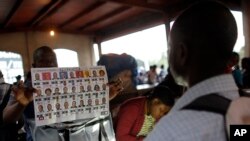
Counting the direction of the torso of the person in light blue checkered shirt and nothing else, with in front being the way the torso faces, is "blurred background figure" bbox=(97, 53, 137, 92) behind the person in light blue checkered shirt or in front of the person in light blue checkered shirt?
in front

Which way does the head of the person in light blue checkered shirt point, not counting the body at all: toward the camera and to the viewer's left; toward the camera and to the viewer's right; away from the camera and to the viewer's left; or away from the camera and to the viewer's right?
away from the camera and to the viewer's left

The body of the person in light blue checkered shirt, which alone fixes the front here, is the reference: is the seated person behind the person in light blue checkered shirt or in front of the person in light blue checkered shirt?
in front

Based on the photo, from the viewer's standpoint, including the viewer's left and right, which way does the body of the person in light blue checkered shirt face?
facing away from the viewer and to the left of the viewer
